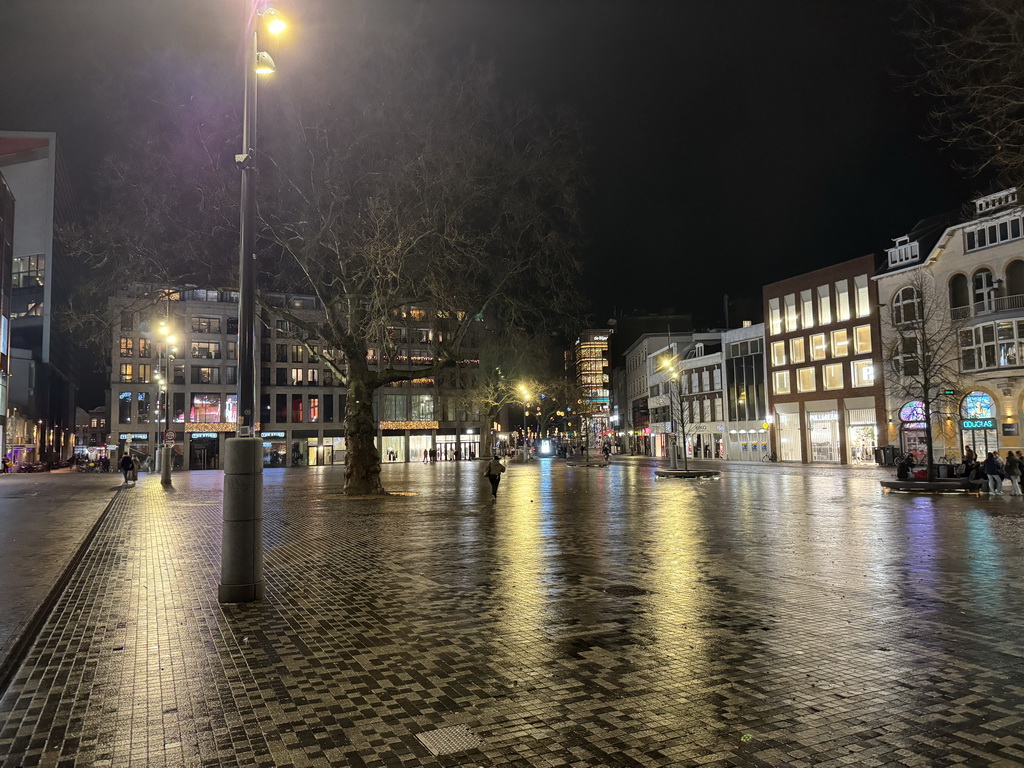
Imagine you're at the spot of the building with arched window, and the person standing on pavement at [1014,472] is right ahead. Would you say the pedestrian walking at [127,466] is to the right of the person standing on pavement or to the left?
right

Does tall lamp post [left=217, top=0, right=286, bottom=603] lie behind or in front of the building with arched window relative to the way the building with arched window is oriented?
in front

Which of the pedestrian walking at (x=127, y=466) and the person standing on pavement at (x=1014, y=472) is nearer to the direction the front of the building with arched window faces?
the pedestrian walking

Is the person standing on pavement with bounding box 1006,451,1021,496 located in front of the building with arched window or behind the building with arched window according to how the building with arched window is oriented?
in front

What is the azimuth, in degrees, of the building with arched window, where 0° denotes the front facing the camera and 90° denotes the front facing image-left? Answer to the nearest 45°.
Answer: approximately 45°

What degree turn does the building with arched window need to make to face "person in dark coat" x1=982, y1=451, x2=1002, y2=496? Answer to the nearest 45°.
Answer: approximately 45° to its left

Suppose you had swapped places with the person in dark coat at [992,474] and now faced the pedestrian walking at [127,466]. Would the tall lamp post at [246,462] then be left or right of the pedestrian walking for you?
left

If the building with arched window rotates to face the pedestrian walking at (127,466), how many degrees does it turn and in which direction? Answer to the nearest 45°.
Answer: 0° — it already faces them
